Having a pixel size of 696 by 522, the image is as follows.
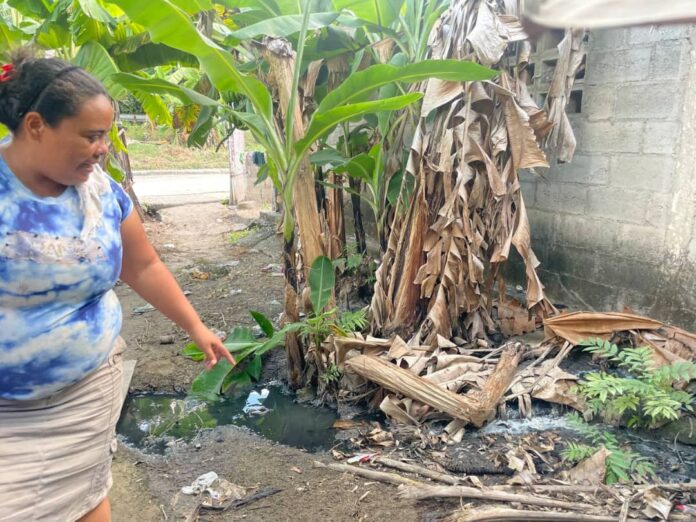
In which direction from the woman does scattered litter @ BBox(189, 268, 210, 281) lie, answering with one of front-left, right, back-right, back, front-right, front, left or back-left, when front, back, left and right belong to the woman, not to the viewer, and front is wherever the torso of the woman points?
back-left

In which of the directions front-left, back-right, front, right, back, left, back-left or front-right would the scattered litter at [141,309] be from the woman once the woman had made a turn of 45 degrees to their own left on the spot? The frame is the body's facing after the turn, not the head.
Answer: left

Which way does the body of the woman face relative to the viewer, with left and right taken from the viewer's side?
facing the viewer and to the right of the viewer

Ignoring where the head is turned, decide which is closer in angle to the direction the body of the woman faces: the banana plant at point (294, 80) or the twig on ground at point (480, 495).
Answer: the twig on ground

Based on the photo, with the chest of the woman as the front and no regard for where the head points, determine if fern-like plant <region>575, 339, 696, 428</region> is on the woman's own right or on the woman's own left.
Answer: on the woman's own left

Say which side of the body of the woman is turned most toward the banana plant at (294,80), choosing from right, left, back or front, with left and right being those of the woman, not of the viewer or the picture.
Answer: left

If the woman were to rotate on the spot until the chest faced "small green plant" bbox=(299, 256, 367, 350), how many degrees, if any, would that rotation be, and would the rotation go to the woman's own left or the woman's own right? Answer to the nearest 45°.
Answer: approximately 90° to the woman's own left

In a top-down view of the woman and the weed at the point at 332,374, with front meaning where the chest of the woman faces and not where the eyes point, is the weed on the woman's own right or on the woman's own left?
on the woman's own left

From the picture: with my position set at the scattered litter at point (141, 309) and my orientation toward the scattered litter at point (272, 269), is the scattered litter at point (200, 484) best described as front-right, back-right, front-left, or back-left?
back-right
